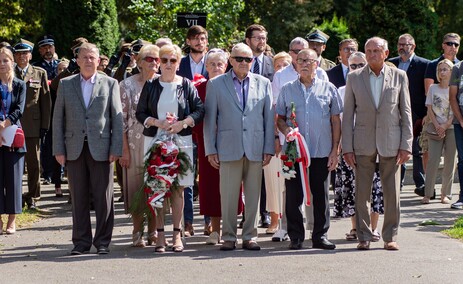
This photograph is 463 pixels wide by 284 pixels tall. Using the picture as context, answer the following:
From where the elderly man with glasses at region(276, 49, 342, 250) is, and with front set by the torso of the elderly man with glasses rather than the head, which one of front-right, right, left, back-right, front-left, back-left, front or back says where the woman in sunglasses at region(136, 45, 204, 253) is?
right

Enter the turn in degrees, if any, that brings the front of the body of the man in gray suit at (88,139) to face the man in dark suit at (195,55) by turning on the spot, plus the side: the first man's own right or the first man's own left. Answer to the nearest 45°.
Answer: approximately 135° to the first man's own left

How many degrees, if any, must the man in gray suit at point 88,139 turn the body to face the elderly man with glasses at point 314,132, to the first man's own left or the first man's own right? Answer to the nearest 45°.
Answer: approximately 90° to the first man's own left

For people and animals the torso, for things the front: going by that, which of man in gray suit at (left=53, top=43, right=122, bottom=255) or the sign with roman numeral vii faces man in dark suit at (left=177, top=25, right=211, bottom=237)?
the sign with roman numeral vii

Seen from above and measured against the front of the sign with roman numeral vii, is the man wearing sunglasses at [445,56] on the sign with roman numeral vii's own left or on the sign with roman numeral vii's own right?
on the sign with roman numeral vii's own left
